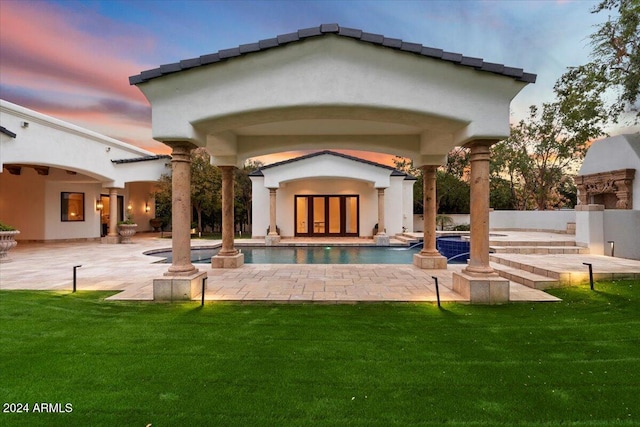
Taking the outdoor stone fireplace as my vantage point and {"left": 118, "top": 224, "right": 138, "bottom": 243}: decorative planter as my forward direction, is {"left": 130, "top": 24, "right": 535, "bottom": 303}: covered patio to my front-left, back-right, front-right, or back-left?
front-left

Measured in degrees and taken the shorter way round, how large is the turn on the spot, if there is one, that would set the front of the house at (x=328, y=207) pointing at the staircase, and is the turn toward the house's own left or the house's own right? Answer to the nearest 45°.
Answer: approximately 45° to the house's own left

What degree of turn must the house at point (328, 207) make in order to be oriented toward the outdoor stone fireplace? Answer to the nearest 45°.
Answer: approximately 90° to its left

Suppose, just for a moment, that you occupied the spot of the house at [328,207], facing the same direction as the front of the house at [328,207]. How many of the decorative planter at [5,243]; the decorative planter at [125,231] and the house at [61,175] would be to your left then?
0

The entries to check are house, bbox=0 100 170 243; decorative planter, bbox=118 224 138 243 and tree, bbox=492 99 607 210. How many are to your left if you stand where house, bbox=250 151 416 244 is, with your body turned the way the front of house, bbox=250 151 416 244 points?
1

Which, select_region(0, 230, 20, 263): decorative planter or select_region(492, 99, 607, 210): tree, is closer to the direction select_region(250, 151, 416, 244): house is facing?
the decorative planter

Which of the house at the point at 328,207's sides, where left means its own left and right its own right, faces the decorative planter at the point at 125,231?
right

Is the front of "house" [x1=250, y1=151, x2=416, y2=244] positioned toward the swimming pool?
yes

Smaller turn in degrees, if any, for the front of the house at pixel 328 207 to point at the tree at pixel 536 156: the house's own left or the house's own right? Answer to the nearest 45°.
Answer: approximately 90° to the house's own left

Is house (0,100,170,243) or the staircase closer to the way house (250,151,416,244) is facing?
the staircase

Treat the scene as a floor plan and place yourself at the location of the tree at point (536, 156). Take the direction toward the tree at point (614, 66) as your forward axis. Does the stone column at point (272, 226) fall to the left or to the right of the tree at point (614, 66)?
right

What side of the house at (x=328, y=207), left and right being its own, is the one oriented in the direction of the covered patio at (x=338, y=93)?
front

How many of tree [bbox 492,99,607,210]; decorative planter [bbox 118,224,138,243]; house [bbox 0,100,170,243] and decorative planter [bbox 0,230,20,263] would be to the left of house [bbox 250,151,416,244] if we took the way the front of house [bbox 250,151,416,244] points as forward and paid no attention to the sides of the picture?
1

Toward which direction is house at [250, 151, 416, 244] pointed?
toward the camera
